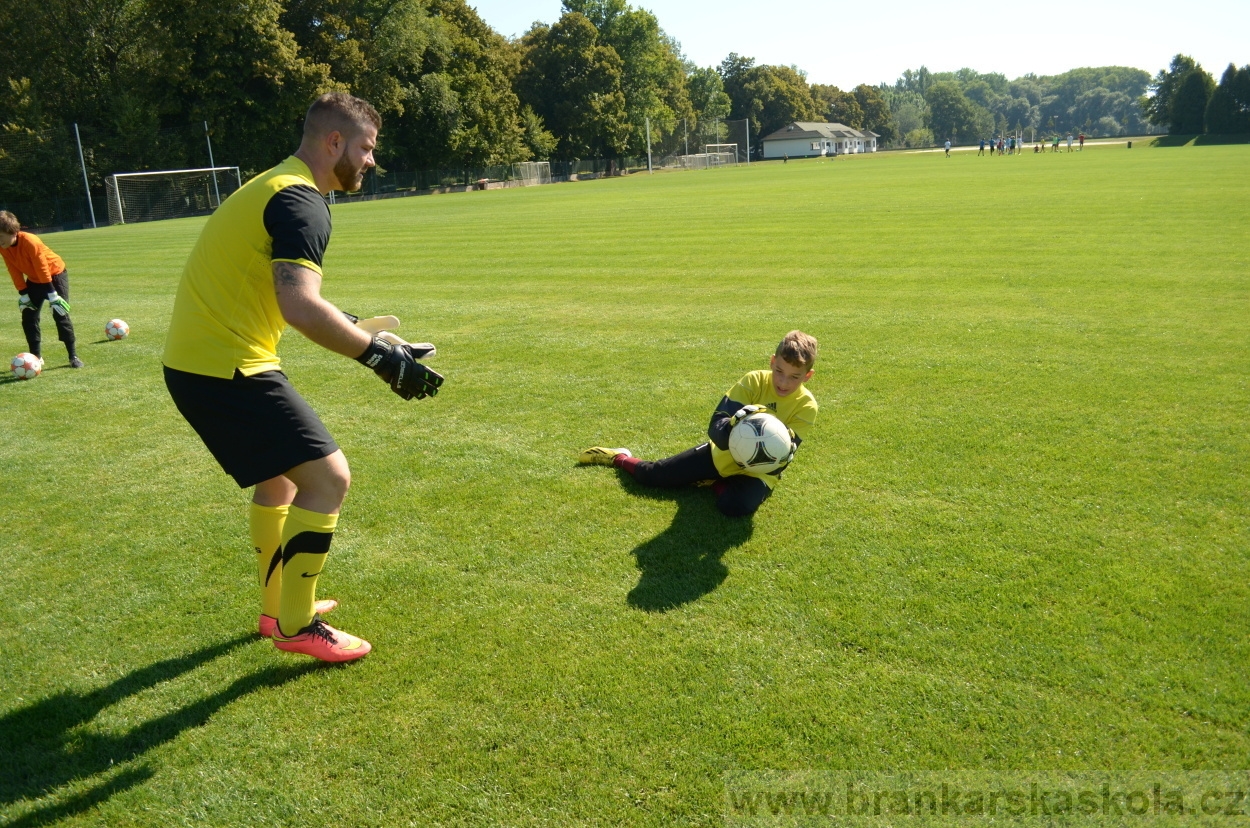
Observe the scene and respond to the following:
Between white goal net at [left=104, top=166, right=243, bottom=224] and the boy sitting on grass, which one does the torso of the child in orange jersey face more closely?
the boy sitting on grass

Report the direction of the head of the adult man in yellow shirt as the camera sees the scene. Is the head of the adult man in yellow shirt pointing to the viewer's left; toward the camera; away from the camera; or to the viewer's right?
to the viewer's right

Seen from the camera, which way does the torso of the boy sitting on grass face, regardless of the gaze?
toward the camera

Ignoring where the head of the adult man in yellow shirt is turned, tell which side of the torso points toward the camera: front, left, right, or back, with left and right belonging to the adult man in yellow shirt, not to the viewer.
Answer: right

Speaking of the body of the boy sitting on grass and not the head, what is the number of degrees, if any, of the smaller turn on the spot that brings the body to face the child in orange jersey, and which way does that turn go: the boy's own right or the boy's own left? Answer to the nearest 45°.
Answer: approximately 135° to the boy's own right

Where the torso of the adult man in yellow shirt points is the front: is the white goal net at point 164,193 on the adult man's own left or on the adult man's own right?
on the adult man's own left

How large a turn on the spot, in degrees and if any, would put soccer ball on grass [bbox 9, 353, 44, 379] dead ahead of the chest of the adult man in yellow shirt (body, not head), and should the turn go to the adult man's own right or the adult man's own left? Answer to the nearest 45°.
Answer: approximately 90° to the adult man's own left

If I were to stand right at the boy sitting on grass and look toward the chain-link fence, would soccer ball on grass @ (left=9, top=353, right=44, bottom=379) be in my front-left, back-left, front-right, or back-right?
front-left

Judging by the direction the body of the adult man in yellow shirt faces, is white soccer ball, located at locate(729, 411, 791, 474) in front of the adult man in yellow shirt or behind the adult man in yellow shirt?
in front

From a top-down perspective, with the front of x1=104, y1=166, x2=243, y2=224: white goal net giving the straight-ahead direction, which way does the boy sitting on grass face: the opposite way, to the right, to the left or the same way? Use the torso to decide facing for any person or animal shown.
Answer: to the right

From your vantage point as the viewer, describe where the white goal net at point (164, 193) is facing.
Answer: facing the viewer and to the right of the viewer
